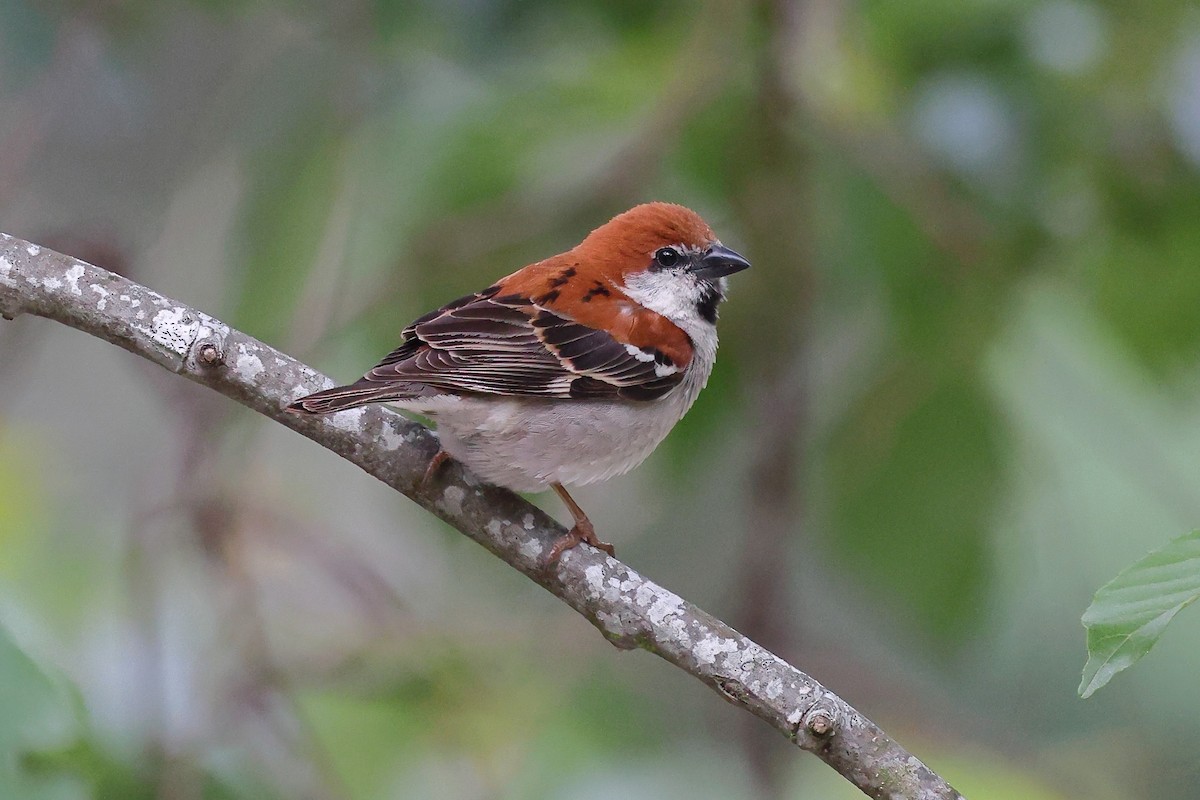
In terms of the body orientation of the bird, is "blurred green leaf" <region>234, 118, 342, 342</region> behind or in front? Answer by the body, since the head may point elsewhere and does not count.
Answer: behind

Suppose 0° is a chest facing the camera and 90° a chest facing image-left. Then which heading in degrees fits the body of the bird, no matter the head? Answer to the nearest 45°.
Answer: approximately 270°
